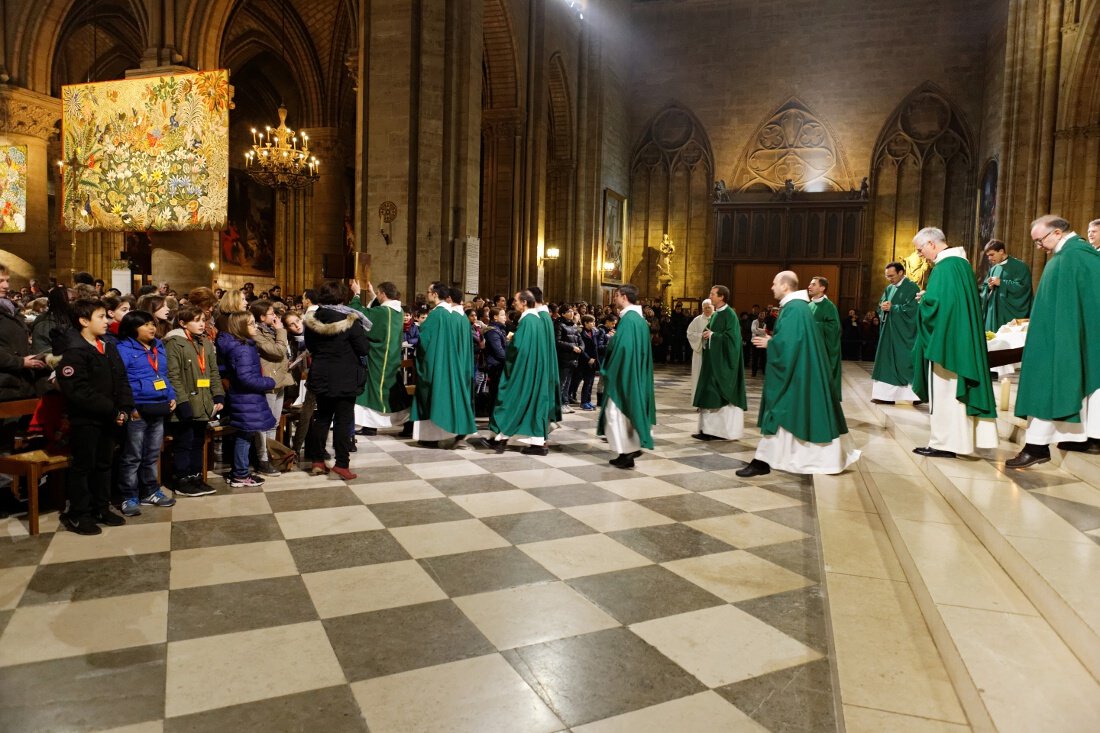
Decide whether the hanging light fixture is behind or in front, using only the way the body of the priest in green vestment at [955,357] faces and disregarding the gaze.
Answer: in front

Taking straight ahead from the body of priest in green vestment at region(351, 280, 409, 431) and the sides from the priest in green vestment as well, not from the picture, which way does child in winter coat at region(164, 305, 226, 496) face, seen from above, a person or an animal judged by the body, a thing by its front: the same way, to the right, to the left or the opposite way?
the opposite way

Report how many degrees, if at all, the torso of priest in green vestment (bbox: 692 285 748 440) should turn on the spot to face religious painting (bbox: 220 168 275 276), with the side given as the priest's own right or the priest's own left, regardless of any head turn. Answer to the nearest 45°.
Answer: approximately 45° to the priest's own right

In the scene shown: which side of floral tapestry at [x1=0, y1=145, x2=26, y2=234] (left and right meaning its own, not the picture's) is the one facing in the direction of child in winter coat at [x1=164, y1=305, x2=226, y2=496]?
front

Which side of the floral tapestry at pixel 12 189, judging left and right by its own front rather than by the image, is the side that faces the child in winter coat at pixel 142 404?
front

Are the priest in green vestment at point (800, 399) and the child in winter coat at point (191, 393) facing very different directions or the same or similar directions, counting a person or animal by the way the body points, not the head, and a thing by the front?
very different directions

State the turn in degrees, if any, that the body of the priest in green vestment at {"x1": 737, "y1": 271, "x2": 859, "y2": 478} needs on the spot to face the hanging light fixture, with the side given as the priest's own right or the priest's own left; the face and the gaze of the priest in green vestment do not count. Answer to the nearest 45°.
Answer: approximately 45° to the priest's own right

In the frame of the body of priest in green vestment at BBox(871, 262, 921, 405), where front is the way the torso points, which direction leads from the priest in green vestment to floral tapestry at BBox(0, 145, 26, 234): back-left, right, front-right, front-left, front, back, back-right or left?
front-right

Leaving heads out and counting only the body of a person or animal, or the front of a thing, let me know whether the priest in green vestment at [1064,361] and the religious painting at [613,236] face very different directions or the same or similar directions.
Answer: very different directions

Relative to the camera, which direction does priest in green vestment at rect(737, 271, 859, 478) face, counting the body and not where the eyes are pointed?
to the viewer's left

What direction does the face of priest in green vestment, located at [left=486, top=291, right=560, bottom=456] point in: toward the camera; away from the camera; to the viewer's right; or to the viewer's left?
to the viewer's left

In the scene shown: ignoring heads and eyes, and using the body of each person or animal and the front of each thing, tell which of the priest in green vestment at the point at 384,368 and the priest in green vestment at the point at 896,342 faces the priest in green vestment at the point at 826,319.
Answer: the priest in green vestment at the point at 896,342

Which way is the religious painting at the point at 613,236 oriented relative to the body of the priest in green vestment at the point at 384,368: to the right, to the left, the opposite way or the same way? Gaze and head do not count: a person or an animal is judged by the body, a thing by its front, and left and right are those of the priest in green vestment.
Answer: the opposite way

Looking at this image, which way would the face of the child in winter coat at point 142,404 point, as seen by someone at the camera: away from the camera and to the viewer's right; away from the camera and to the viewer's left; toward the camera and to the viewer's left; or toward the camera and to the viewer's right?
toward the camera and to the viewer's right
